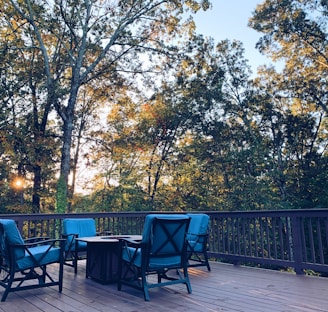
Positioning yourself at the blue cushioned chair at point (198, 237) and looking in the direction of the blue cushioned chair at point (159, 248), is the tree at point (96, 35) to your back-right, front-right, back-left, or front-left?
back-right

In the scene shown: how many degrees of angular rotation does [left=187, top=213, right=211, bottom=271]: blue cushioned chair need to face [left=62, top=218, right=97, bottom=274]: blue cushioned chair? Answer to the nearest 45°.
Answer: approximately 45° to its right

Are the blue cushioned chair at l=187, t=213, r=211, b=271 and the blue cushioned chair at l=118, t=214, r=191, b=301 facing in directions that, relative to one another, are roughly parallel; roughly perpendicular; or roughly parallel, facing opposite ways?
roughly perpendicular

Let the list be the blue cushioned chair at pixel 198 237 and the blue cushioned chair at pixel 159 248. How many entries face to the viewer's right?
0

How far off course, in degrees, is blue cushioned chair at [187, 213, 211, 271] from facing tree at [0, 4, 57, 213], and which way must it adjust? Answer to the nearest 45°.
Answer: approximately 90° to its right

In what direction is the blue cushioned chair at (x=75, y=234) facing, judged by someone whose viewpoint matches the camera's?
facing the viewer and to the right of the viewer

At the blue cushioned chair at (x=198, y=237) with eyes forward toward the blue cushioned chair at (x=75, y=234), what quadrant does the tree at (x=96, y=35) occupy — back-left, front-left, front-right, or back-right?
front-right

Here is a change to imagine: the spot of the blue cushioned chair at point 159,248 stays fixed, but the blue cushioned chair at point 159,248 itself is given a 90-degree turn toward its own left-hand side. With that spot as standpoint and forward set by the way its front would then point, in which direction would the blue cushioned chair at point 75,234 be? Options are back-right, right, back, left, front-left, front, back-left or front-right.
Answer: right

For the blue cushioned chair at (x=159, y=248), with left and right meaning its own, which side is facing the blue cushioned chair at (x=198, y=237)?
right

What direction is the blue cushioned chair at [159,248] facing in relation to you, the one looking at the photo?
facing away from the viewer and to the left of the viewer

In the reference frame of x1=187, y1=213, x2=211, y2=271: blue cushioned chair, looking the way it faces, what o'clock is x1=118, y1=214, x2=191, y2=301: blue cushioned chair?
x1=118, y1=214, x2=191, y2=301: blue cushioned chair is roughly at 11 o'clock from x1=187, y1=213, x2=211, y2=271: blue cushioned chair.

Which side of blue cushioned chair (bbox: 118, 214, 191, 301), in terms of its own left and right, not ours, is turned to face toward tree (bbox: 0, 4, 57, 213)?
front

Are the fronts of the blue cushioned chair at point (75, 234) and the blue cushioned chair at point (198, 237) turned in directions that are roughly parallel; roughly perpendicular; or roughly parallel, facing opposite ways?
roughly perpendicular
